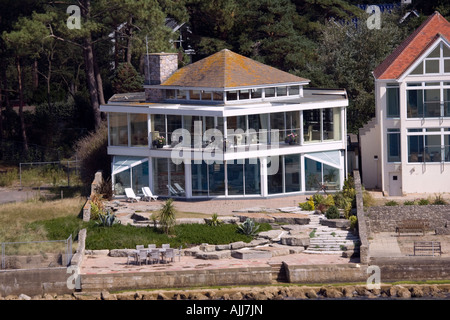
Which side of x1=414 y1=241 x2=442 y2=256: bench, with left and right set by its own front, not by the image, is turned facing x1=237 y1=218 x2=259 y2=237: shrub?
right

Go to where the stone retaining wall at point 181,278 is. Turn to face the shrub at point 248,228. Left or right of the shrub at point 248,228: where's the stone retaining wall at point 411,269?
right

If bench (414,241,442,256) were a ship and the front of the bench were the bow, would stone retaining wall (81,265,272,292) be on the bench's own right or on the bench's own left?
on the bench's own right

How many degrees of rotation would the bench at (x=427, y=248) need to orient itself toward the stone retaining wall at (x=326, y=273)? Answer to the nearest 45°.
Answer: approximately 45° to its right

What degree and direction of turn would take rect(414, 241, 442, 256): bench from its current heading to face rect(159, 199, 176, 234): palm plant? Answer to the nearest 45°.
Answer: approximately 90° to its right

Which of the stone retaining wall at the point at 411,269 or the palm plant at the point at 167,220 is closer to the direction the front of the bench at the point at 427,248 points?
the stone retaining wall

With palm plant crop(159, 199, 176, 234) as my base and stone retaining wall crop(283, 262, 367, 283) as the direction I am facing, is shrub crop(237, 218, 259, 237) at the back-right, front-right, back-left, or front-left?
front-left

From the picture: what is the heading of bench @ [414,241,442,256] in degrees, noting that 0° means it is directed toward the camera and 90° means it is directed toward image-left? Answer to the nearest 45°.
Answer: approximately 0°

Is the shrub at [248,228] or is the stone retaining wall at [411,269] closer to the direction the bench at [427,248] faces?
the stone retaining wall

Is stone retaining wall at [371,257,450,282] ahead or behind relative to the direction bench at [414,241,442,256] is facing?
ahead
